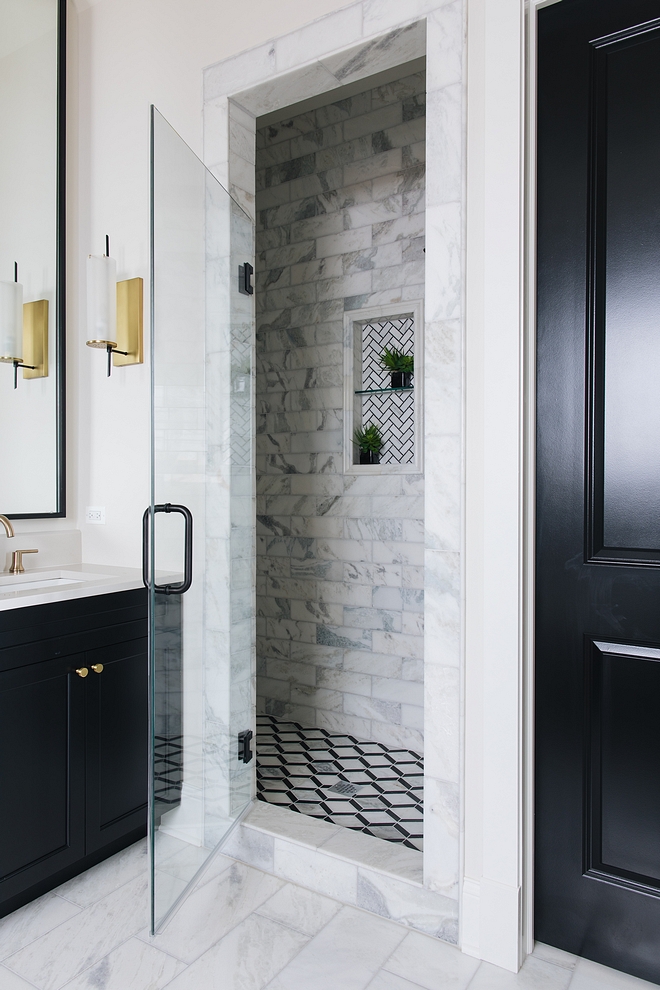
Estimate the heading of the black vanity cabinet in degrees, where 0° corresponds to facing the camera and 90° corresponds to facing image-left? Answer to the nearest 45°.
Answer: approximately 315°

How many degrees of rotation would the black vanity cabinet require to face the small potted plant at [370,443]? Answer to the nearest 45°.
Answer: approximately 90° to its left
